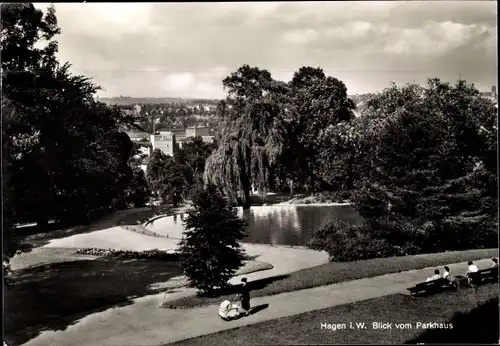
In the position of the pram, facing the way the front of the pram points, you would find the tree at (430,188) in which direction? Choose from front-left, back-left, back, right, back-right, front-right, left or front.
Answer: back

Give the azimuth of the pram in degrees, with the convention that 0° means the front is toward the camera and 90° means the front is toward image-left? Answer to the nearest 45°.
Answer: approximately 45°

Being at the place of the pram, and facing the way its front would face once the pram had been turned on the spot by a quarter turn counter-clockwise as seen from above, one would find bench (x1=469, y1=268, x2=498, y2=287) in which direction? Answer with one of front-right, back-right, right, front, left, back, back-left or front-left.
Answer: front-left

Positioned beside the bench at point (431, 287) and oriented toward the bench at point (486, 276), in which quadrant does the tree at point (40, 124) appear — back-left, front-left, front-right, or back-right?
back-left

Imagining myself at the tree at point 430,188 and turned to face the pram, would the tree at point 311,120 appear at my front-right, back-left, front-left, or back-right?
back-right

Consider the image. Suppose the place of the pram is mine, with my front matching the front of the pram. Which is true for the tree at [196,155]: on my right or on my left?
on my right

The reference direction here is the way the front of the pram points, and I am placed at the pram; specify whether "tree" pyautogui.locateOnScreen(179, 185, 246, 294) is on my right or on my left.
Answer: on my right

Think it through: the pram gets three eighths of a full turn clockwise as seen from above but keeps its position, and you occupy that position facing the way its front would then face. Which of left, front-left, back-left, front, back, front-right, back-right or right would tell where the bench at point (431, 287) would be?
right

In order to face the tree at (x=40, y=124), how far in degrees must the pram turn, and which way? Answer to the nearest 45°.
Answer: approximately 90° to its right

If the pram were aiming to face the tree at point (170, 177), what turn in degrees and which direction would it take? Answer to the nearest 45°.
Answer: approximately 135° to its right

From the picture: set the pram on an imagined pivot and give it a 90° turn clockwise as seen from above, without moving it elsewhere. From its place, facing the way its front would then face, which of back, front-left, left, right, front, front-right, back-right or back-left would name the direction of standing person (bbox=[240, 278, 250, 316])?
right
